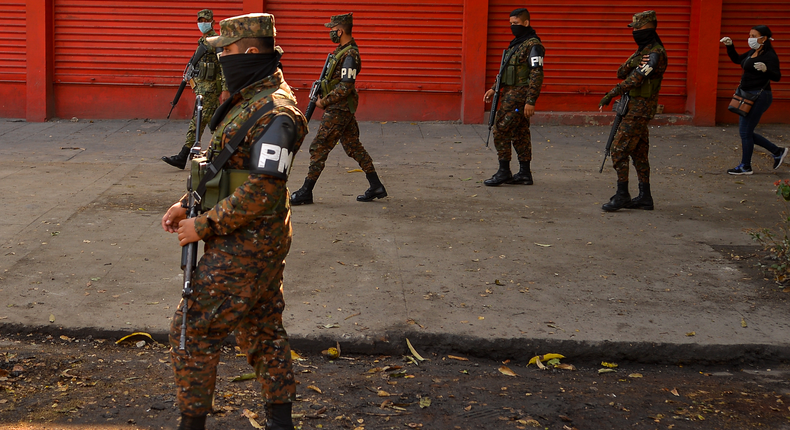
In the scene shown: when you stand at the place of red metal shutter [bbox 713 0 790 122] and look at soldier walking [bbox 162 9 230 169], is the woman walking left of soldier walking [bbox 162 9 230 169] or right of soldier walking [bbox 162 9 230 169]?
left

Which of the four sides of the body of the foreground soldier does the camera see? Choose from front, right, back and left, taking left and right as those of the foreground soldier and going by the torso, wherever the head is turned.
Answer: left

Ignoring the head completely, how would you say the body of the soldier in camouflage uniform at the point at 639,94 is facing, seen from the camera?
to the viewer's left

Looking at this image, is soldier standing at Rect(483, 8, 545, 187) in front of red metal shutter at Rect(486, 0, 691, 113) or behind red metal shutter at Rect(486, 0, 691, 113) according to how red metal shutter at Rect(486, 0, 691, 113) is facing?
in front

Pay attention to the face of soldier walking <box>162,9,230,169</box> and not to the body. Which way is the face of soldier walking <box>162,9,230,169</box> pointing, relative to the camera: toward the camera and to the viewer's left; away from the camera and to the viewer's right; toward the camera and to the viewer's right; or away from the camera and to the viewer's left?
toward the camera and to the viewer's left

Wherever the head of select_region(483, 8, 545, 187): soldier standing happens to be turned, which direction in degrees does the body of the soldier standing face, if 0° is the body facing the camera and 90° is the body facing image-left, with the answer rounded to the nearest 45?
approximately 45°

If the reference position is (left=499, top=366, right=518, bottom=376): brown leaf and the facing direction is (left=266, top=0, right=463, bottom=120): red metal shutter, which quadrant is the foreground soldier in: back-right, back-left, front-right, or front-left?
back-left

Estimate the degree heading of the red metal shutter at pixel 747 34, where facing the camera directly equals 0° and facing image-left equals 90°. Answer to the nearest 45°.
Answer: approximately 0°

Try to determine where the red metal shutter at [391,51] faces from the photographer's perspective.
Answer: facing the viewer

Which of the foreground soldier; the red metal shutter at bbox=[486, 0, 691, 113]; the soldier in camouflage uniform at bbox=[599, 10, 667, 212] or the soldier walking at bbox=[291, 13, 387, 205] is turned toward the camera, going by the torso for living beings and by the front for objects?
the red metal shutter

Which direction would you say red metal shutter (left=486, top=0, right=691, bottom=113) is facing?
toward the camera

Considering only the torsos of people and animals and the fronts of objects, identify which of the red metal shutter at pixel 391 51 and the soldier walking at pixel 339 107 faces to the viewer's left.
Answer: the soldier walking

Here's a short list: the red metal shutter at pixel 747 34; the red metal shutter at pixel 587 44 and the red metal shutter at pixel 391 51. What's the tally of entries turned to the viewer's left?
0

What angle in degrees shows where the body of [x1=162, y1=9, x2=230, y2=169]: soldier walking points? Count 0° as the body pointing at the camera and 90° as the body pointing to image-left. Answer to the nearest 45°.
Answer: approximately 45°

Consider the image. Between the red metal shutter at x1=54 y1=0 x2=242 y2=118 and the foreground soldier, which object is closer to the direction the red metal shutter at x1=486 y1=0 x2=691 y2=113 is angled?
the foreground soldier
